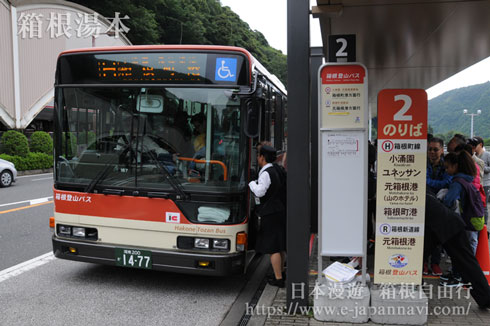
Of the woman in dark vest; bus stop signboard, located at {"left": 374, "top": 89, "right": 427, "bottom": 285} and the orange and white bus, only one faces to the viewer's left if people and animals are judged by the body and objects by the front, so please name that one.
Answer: the woman in dark vest

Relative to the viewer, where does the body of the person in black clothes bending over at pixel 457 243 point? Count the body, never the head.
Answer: to the viewer's left

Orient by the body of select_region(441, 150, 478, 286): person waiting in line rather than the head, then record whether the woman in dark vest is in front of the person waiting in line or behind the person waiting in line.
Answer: in front

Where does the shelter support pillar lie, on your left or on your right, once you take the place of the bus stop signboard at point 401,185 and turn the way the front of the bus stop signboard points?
on your right

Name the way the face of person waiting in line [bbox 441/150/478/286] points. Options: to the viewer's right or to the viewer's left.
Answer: to the viewer's left

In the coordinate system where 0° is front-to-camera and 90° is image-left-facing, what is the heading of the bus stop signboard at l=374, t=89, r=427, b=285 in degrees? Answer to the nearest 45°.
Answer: approximately 0°

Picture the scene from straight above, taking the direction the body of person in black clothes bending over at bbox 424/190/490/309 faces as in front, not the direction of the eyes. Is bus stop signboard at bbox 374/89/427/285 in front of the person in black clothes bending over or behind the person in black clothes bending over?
in front

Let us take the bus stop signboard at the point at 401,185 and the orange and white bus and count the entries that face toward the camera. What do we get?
2

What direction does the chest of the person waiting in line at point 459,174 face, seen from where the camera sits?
to the viewer's left

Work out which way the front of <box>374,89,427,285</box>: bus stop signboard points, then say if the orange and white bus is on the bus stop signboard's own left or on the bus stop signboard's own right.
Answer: on the bus stop signboard's own right

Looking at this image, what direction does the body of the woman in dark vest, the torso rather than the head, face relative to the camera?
to the viewer's left

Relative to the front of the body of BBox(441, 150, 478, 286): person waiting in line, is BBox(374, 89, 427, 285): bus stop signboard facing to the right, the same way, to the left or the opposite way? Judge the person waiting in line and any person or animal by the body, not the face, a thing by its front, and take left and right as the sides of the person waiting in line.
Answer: to the left
